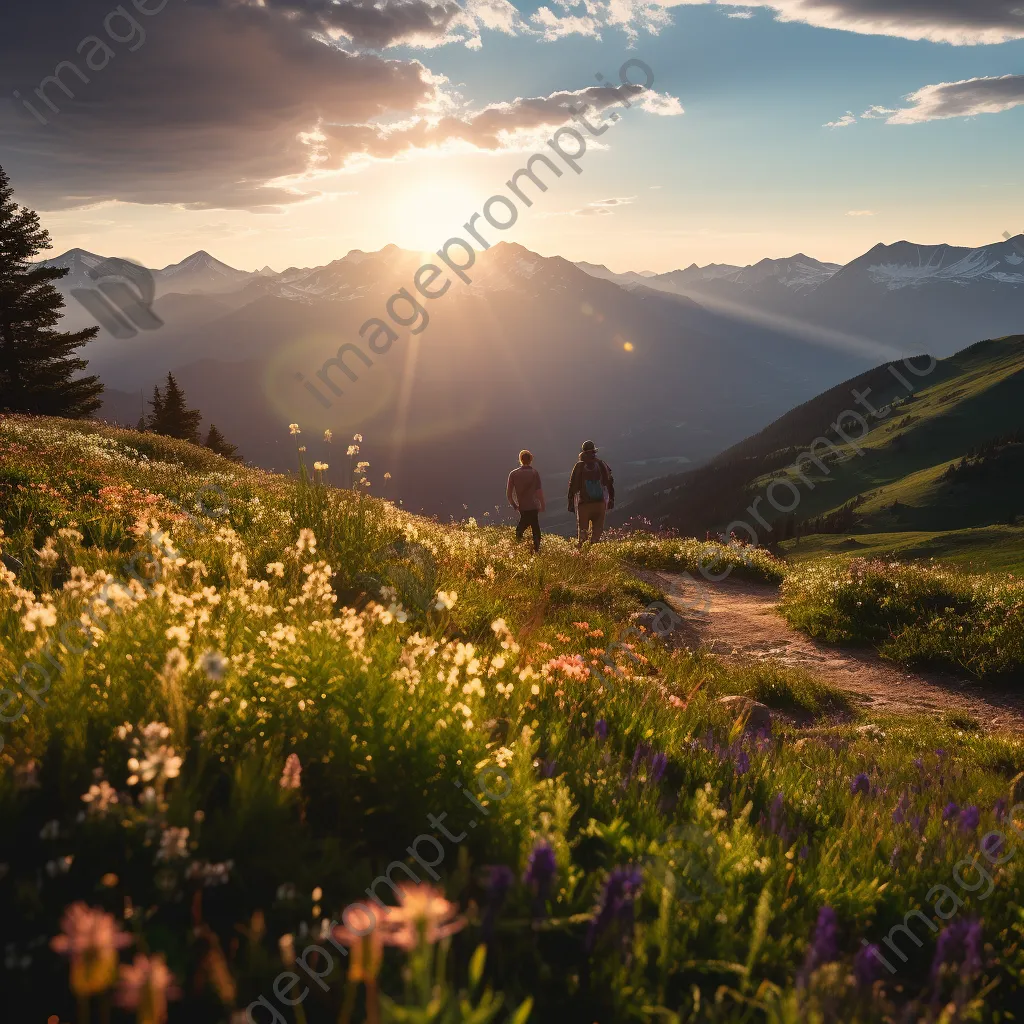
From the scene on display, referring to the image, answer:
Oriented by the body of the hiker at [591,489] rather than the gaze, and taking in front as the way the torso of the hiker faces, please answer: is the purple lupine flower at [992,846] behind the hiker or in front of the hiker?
behind

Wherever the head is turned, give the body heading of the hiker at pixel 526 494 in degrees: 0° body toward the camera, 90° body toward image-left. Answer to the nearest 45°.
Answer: approximately 180°

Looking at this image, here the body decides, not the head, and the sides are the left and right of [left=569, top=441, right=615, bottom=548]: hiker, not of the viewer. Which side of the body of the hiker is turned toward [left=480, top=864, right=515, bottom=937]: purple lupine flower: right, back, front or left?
back

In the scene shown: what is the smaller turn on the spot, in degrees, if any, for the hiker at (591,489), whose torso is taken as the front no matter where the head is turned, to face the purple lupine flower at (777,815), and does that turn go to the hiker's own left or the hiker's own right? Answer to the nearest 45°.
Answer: approximately 180°

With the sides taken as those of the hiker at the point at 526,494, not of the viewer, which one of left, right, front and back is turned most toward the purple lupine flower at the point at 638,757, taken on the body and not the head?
back

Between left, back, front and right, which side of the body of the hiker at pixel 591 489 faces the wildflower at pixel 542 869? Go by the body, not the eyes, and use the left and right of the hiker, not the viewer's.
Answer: back

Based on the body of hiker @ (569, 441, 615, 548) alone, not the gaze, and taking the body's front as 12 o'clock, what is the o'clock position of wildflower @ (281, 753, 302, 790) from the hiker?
The wildflower is roughly at 6 o'clock from the hiker.

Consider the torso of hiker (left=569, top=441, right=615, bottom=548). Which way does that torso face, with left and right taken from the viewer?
facing away from the viewer

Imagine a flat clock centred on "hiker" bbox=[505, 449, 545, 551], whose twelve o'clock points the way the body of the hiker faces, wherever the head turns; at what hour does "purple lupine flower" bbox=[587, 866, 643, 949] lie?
The purple lupine flower is roughly at 6 o'clock from the hiker.

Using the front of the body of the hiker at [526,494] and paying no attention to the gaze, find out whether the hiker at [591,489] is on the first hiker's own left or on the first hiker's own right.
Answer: on the first hiker's own right

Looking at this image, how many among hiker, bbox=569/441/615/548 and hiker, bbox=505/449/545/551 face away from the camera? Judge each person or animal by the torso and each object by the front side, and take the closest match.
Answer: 2

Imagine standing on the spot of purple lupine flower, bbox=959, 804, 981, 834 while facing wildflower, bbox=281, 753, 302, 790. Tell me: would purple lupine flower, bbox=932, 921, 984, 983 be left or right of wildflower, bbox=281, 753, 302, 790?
left

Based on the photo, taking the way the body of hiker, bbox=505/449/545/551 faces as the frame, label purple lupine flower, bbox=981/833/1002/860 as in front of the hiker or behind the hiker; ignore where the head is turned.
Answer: behind

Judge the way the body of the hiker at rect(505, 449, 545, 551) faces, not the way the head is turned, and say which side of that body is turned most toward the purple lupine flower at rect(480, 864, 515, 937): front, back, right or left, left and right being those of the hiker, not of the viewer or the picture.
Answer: back

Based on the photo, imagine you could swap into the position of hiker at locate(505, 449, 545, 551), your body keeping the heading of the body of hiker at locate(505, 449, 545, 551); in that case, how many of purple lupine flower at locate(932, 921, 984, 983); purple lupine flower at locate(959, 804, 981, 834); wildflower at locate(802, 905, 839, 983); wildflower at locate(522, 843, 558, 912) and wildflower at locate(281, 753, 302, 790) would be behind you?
5
